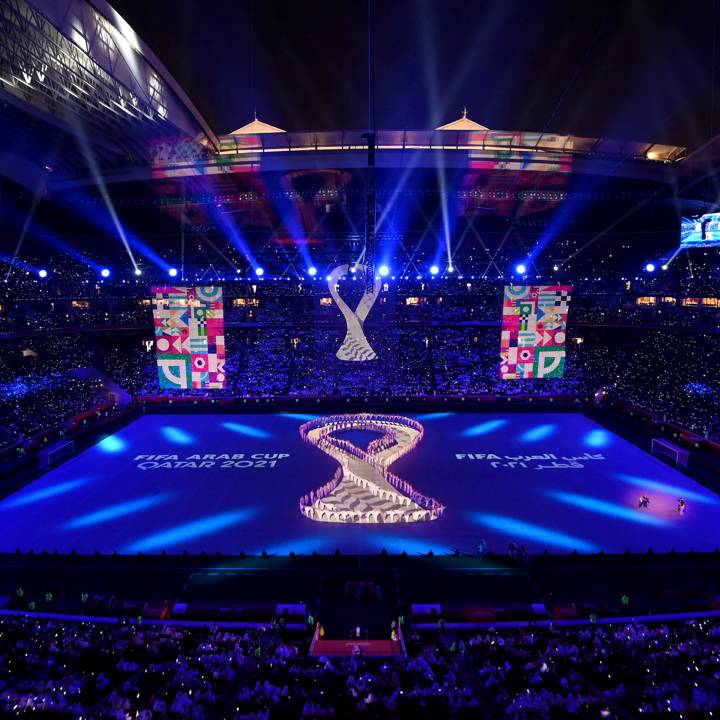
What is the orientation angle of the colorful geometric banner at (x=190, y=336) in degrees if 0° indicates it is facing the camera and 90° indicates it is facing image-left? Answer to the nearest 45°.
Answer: approximately 0°

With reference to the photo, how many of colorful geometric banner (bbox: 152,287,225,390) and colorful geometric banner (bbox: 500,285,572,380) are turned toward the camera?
2

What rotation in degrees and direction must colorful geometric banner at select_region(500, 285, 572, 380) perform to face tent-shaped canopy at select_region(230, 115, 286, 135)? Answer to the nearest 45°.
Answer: approximately 90° to its right

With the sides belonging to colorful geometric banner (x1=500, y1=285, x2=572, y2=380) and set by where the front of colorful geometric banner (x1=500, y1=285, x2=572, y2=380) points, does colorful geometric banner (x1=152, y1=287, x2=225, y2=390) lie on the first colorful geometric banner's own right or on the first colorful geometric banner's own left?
on the first colorful geometric banner's own right

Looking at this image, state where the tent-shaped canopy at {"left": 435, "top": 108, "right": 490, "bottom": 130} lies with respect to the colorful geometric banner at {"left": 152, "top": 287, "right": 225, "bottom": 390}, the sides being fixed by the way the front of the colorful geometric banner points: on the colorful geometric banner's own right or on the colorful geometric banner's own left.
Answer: on the colorful geometric banner's own left

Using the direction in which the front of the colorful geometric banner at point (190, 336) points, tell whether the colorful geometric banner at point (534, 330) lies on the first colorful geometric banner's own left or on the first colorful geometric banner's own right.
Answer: on the first colorful geometric banner's own left
